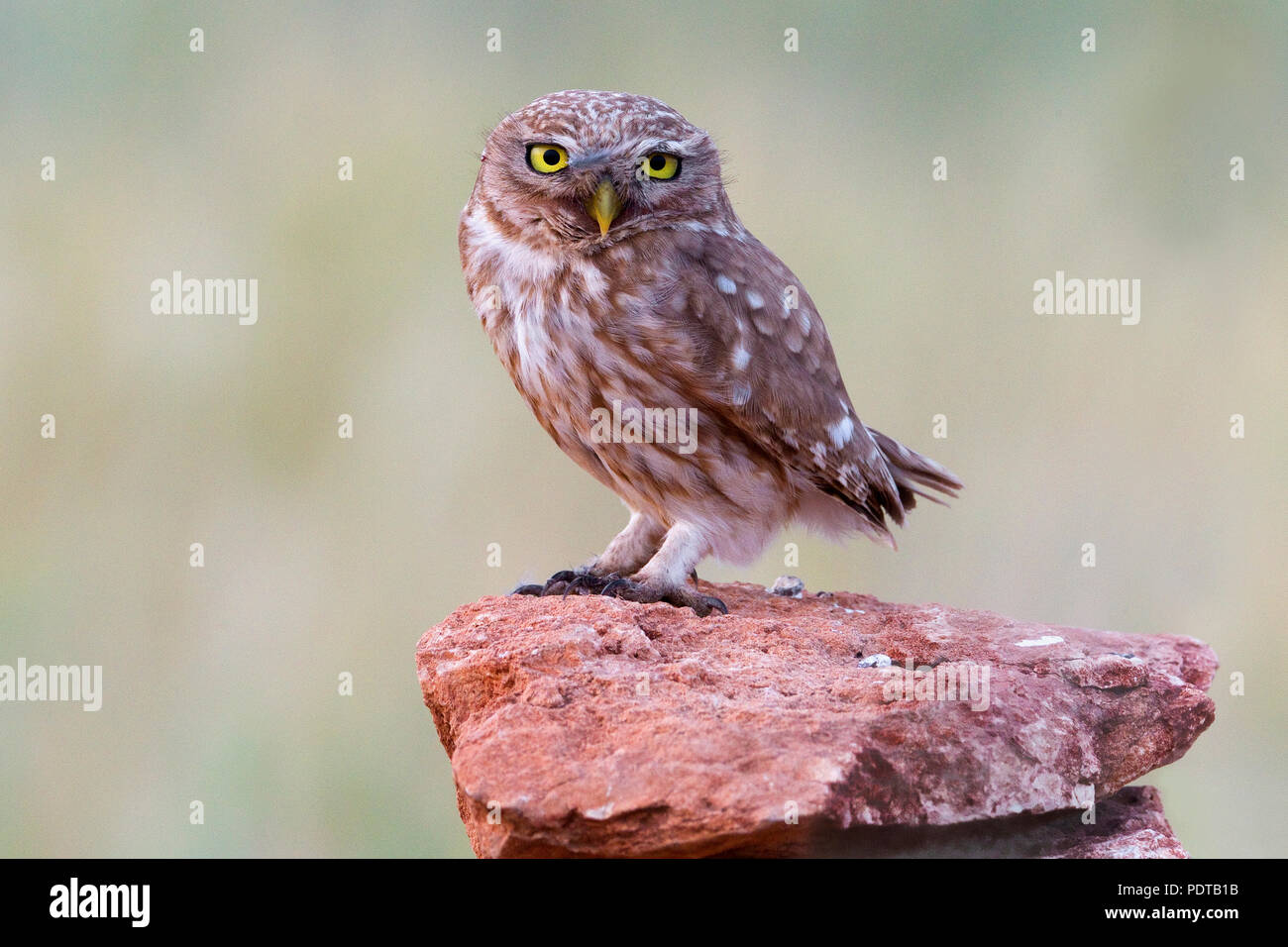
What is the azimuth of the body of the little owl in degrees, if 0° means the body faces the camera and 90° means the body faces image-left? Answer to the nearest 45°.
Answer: approximately 45°
